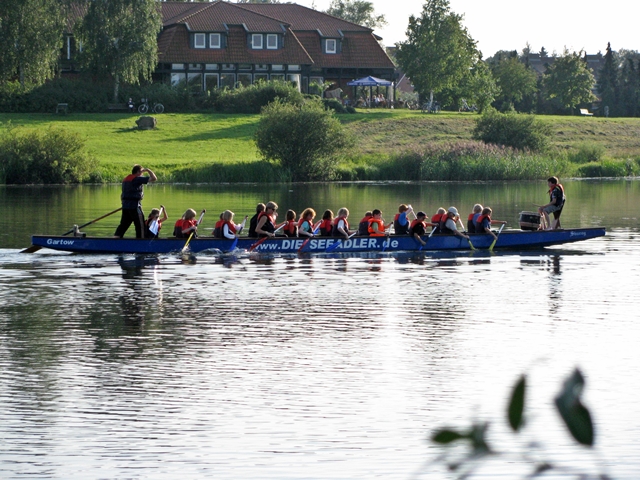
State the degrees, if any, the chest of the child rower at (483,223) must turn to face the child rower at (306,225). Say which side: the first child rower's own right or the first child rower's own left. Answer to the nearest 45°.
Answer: approximately 180°

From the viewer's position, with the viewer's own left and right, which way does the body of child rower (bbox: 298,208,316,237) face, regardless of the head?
facing to the right of the viewer

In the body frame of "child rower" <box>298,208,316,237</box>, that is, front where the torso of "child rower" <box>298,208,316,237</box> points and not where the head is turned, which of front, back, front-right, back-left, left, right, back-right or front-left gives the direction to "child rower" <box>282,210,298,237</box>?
back-left

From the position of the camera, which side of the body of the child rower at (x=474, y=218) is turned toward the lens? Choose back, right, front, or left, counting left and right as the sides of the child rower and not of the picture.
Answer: right

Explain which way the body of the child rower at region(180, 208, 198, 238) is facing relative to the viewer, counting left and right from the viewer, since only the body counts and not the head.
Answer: facing to the right of the viewer

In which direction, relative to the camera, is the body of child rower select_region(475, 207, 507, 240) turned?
to the viewer's right

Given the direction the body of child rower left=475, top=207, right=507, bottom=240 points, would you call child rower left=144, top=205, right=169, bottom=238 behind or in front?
behind

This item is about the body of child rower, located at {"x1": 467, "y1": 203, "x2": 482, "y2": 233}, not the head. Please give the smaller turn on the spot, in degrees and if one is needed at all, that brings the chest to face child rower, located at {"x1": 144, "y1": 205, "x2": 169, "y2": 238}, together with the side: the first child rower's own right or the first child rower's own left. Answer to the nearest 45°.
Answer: approximately 135° to the first child rower's own right

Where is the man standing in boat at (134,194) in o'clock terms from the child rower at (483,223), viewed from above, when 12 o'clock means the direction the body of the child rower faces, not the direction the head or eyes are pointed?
The man standing in boat is roughly at 5 o'clock from the child rower.
